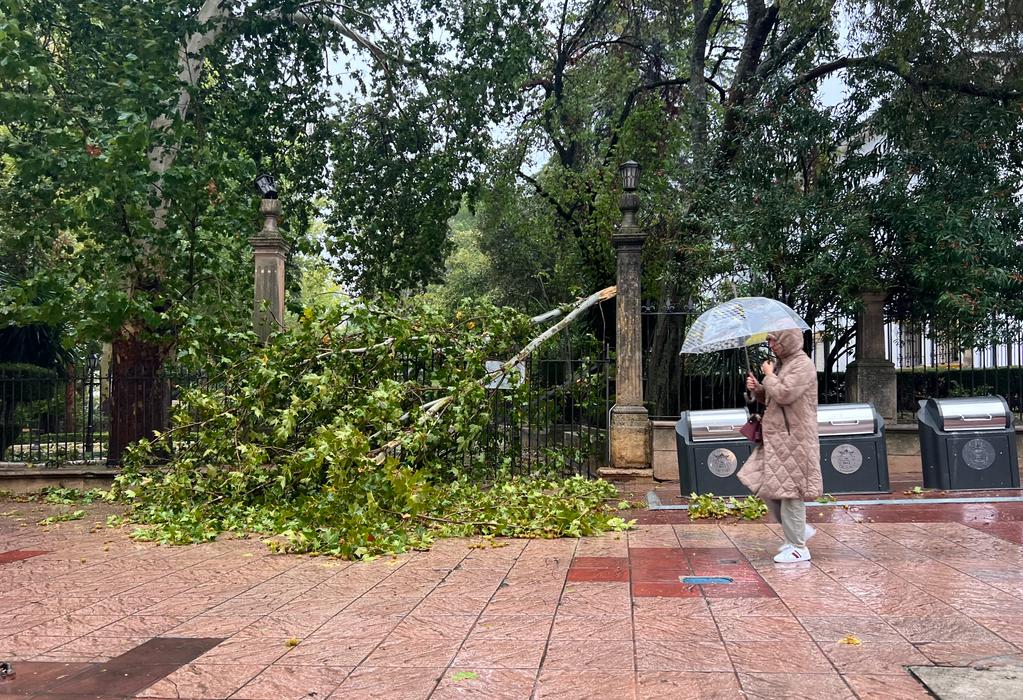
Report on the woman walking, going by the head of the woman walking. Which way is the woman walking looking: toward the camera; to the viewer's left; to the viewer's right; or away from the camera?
to the viewer's left

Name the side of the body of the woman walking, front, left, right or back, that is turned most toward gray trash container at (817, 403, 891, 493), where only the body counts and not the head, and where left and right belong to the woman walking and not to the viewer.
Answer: right

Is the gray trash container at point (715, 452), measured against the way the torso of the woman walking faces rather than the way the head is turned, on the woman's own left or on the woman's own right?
on the woman's own right

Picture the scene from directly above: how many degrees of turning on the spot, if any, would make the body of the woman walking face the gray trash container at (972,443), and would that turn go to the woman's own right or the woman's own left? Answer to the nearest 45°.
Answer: approximately 135° to the woman's own right

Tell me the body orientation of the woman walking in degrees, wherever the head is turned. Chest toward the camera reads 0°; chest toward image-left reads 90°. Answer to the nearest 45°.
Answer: approximately 90°

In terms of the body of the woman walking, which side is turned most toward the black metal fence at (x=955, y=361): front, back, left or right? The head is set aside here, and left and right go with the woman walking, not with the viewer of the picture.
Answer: right

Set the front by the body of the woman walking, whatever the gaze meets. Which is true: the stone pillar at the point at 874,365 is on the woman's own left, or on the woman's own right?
on the woman's own right

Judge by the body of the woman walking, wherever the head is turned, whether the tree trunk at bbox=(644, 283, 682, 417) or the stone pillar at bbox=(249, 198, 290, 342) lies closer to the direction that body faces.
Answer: the stone pillar

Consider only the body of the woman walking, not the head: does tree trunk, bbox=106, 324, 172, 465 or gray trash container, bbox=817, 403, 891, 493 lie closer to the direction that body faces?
the tree trunk

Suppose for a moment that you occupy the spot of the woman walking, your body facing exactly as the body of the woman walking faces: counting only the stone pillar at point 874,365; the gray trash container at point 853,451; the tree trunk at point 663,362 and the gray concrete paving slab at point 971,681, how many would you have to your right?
3
